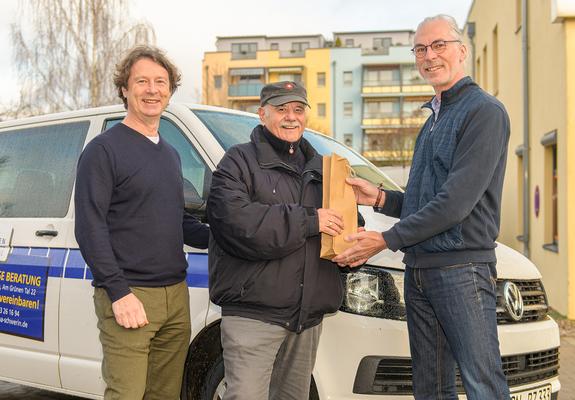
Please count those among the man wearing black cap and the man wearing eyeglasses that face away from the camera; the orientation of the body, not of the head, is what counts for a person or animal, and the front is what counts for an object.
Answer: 0

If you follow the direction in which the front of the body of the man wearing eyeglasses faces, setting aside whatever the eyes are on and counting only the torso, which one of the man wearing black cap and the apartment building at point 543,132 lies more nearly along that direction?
the man wearing black cap

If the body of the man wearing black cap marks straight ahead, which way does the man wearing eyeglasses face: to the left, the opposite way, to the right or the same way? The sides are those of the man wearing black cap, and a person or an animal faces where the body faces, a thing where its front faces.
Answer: to the right

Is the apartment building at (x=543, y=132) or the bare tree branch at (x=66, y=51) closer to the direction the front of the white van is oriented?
the apartment building

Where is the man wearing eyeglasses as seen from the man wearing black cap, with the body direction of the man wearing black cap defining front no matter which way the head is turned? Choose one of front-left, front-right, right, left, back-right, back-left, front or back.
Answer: front-left

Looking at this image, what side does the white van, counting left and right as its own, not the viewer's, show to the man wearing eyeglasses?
front

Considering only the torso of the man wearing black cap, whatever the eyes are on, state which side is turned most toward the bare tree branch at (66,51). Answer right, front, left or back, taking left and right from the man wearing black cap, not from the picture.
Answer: back

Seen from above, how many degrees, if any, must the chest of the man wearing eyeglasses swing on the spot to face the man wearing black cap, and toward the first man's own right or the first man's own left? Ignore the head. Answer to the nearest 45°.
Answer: approximately 45° to the first man's own right

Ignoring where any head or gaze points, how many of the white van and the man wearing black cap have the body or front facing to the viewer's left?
0

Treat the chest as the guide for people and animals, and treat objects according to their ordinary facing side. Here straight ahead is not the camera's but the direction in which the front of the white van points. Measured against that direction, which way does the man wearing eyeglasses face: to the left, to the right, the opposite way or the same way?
to the right

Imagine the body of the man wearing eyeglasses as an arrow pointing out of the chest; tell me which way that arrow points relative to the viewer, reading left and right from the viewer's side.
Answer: facing the viewer and to the left of the viewer

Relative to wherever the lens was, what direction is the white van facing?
facing the viewer and to the right of the viewer

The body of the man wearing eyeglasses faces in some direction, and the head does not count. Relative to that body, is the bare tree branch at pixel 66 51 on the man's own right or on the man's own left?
on the man's own right

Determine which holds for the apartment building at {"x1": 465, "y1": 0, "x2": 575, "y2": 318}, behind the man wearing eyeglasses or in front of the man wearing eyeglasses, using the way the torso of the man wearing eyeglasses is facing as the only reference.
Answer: behind
